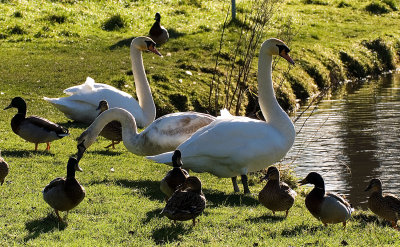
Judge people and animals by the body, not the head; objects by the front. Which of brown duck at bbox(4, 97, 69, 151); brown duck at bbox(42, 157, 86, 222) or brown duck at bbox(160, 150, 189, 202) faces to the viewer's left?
brown duck at bbox(4, 97, 69, 151)

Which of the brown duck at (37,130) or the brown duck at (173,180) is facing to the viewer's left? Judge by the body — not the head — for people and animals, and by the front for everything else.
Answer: the brown duck at (37,130)

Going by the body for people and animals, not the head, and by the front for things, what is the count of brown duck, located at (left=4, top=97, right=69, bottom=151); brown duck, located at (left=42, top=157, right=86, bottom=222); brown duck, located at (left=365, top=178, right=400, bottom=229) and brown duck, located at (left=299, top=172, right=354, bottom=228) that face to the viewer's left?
3

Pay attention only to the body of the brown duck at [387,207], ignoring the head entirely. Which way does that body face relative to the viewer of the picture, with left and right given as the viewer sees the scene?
facing to the left of the viewer

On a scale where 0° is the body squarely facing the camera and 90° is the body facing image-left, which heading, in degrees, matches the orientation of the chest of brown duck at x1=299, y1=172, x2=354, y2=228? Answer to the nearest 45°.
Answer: approximately 90°

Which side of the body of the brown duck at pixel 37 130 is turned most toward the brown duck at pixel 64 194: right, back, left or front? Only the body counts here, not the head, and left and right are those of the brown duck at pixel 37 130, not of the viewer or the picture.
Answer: left

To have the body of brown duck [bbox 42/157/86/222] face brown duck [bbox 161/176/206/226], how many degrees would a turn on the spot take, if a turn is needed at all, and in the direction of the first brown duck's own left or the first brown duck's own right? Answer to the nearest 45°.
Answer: approximately 45° to the first brown duck's own left

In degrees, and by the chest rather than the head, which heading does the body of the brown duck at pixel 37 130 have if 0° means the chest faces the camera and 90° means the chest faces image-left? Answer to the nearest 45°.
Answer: approximately 90°

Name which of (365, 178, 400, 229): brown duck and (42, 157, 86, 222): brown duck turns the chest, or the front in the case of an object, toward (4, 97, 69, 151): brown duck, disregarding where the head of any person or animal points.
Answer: (365, 178, 400, 229): brown duck
